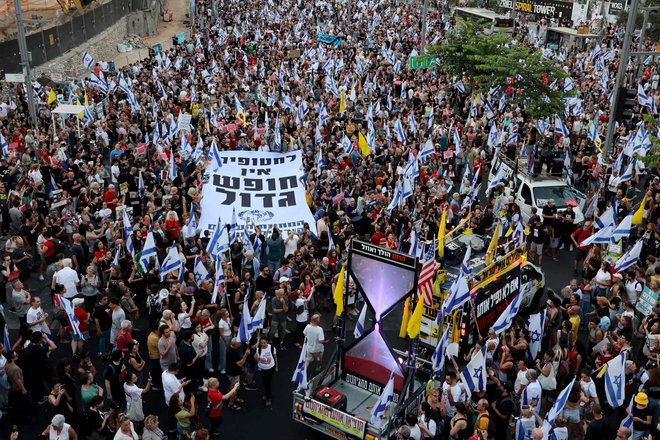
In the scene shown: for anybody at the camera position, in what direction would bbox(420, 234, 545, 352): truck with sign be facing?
facing away from the viewer and to the right of the viewer

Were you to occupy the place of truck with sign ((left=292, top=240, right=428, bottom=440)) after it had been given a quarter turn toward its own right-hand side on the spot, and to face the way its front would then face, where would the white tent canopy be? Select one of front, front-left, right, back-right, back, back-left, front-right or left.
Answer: back

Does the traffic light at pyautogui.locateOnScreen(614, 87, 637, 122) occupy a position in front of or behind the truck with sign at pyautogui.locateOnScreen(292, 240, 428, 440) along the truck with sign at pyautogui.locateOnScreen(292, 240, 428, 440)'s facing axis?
in front

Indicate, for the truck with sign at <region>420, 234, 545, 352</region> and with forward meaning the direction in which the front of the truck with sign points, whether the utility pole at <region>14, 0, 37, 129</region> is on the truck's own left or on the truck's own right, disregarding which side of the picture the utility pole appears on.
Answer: on the truck's own left

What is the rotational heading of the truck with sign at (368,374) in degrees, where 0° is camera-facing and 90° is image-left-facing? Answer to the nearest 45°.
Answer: approximately 225°

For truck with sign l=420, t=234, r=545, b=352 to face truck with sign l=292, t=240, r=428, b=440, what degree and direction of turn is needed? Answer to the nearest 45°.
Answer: approximately 180°

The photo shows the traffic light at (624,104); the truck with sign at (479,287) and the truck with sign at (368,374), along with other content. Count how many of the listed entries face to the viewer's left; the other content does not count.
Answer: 0

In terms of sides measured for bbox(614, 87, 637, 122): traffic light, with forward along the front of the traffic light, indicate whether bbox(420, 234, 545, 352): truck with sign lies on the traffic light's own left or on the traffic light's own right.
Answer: on the traffic light's own right

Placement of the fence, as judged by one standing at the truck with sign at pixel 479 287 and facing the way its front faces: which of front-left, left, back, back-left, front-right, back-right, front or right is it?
left

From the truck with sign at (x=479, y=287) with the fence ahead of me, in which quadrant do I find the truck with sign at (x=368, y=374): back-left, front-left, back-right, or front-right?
back-left

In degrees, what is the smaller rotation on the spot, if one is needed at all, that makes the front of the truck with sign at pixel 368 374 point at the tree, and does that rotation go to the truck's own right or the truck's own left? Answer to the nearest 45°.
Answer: approximately 45° to the truck's own left
